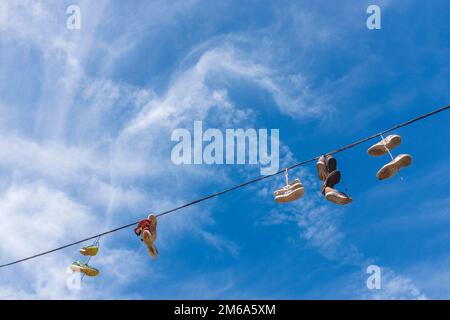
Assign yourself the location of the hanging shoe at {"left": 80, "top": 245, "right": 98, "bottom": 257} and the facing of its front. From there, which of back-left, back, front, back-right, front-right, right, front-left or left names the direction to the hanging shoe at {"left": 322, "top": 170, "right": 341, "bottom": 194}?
back-left

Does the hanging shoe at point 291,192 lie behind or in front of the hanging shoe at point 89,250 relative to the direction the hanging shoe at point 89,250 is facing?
behind

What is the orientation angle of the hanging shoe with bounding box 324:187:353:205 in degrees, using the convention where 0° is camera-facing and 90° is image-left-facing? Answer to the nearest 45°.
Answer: approximately 270°

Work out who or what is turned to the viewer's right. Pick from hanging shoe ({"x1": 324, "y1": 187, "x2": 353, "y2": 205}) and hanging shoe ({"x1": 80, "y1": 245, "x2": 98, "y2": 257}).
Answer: hanging shoe ({"x1": 324, "y1": 187, "x2": 353, "y2": 205})

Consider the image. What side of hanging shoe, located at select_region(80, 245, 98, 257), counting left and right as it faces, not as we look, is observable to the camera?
left

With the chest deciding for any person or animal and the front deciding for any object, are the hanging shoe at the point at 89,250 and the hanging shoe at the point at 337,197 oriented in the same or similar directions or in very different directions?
very different directions

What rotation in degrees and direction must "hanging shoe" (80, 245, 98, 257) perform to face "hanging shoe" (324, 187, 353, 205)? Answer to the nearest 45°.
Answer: approximately 135° to its left
